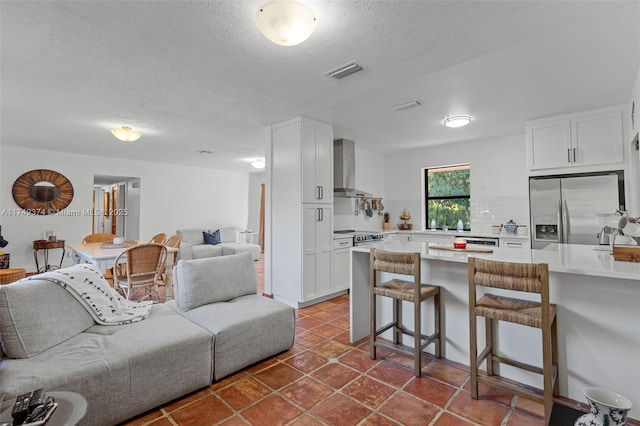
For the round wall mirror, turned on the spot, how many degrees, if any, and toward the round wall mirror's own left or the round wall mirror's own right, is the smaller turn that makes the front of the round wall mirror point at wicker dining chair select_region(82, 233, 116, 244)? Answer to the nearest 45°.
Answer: approximately 45° to the round wall mirror's own left

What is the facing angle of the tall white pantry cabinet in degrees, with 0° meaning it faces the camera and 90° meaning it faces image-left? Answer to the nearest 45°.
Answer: approximately 315°

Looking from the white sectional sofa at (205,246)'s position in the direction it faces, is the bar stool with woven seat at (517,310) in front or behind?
in front

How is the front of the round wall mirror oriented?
toward the camera

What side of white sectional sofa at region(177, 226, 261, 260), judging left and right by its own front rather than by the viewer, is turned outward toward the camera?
front

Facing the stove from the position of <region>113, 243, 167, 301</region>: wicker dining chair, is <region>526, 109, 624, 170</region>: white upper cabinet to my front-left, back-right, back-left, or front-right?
front-right

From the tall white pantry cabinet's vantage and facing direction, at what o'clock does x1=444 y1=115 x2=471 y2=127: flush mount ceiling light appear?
The flush mount ceiling light is roughly at 11 o'clock from the tall white pantry cabinet.

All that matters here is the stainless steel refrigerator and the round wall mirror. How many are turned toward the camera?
2

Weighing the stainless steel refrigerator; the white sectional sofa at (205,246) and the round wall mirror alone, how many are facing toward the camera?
3

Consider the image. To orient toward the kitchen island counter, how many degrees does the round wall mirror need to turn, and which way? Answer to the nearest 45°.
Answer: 0° — it already faces it

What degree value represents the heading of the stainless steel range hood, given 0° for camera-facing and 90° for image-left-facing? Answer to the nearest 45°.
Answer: approximately 315°

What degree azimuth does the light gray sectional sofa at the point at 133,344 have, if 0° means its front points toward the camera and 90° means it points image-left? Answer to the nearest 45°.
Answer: approximately 315°
